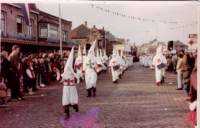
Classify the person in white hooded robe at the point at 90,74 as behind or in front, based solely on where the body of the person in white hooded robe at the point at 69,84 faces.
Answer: behind

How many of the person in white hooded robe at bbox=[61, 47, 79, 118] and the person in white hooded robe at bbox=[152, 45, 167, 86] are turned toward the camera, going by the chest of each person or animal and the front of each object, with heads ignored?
2

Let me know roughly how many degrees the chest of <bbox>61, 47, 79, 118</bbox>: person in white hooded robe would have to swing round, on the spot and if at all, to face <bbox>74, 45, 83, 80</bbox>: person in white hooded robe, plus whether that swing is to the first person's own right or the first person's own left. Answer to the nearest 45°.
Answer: approximately 180°

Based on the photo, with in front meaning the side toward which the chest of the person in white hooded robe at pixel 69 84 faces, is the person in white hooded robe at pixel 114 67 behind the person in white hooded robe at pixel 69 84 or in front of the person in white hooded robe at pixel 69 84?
behind

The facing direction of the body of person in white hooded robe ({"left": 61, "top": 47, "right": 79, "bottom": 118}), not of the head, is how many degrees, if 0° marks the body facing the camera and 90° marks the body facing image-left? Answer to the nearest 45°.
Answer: approximately 0°
